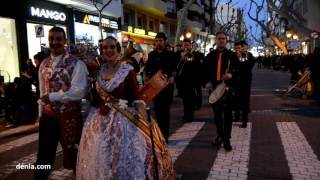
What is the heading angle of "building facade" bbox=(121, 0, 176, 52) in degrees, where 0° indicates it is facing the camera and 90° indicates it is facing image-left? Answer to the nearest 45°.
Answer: approximately 315°

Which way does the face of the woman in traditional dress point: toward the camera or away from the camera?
toward the camera

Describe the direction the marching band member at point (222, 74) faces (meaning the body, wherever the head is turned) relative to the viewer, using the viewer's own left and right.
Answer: facing the viewer

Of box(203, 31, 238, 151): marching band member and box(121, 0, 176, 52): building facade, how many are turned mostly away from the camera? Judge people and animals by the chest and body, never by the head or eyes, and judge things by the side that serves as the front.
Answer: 0

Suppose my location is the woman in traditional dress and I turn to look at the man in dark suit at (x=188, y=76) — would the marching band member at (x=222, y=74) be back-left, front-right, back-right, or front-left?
front-right

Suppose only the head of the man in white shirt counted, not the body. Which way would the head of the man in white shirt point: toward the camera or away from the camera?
toward the camera

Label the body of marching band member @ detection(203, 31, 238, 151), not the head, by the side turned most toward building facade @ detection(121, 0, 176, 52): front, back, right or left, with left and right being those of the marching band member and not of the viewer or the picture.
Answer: back

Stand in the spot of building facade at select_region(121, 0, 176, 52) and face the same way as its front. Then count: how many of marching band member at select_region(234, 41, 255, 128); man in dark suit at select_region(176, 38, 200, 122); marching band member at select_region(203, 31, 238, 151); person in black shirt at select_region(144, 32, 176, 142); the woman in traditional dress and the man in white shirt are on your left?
0

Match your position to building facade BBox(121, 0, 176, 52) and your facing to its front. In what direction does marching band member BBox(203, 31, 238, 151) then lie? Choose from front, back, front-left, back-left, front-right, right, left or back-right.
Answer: front-right

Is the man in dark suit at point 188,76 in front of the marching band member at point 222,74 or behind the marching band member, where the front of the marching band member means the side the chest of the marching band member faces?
behind

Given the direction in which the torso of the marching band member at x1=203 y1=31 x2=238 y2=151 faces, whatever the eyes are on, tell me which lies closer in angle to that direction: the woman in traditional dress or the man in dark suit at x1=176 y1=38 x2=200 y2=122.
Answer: the woman in traditional dress

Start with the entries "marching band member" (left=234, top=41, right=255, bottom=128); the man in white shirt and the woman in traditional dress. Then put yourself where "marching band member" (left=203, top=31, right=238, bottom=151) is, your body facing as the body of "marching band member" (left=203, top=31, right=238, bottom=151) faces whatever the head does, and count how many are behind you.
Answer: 1
